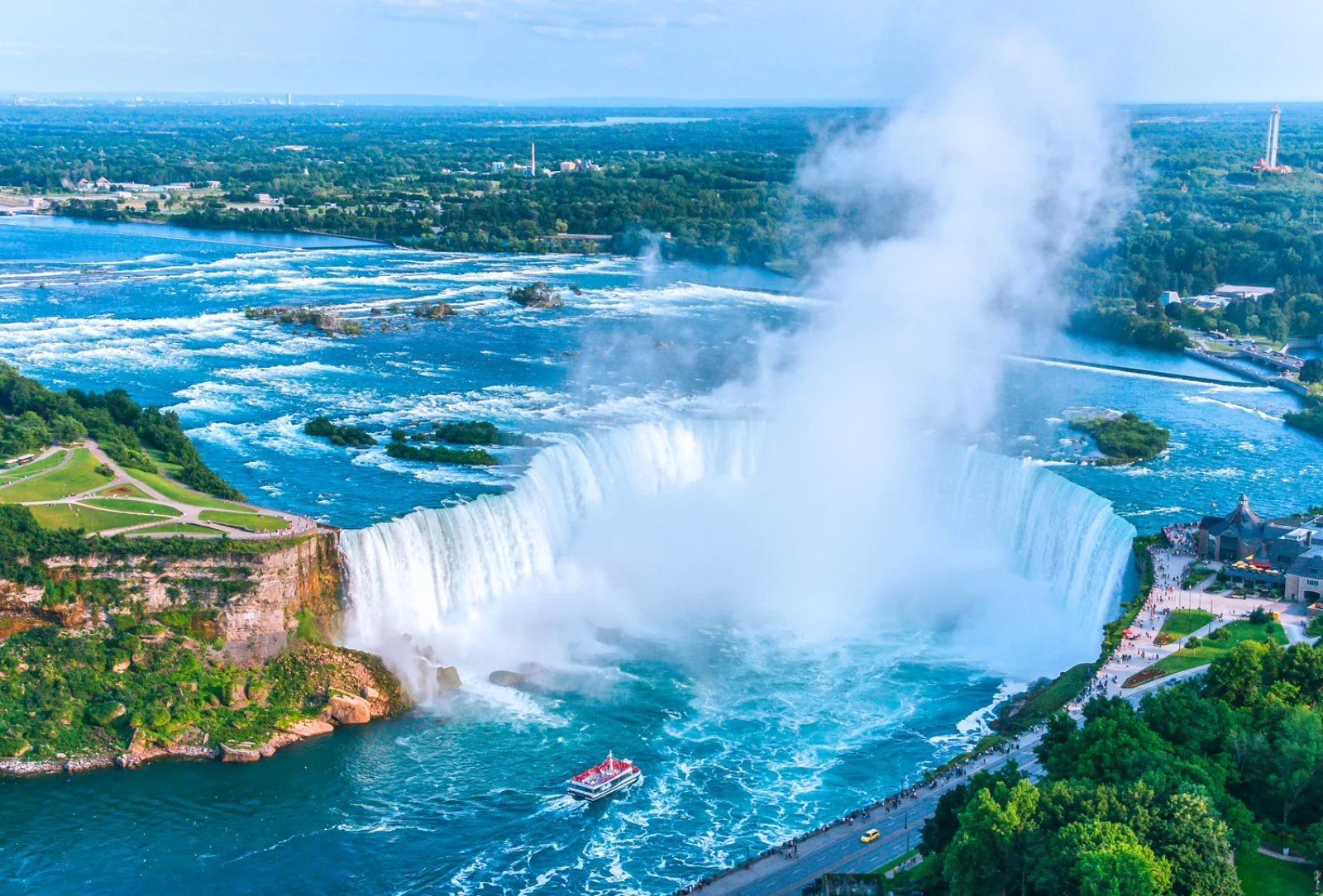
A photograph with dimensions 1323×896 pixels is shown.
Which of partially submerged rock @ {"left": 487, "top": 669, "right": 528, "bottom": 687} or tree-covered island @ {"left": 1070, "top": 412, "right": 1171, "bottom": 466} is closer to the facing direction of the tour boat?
the tree-covered island

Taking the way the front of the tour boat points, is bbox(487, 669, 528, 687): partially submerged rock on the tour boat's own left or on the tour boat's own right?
on the tour boat's own left

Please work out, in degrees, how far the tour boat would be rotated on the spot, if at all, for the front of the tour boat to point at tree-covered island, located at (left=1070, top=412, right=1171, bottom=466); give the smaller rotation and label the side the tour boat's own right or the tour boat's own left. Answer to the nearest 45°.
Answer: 0° — it already faces it

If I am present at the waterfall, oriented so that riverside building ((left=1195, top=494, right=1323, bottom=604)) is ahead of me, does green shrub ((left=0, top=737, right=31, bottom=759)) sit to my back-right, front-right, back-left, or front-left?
back-right

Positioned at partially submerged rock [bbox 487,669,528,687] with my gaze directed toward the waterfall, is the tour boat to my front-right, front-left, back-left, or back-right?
back-right

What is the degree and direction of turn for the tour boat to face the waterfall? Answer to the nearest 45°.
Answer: approximately 45° to its left

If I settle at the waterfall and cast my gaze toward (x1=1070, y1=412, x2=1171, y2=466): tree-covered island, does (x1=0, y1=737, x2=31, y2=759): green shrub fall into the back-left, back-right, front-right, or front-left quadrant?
back-right

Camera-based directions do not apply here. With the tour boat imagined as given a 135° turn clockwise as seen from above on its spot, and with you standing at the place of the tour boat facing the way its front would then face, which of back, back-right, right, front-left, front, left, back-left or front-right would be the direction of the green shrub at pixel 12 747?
right

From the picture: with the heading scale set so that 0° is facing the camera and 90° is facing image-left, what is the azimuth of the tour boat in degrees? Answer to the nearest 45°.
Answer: approximately 225°
